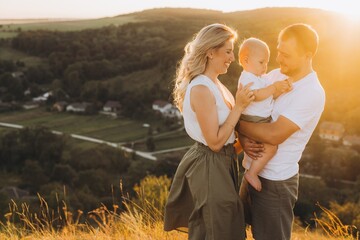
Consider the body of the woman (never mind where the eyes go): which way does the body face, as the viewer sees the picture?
to the viewer's right

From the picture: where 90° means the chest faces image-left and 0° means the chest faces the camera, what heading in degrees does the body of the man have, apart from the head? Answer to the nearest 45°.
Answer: approximately 90°

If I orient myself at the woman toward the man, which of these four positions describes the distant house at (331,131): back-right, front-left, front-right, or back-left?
front-left

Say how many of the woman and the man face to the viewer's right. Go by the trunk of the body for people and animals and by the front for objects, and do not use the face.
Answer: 1

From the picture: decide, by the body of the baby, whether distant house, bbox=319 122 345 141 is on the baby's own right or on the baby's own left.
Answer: on the baby's own left

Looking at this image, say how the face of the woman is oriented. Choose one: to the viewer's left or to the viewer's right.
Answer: to the viewer's right

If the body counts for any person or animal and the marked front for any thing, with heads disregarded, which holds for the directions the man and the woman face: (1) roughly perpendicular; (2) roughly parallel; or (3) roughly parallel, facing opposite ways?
roughly parallel, facing opposite ways

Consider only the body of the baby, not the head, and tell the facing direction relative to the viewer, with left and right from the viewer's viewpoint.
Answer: facing the viewer and to the right of the viewer

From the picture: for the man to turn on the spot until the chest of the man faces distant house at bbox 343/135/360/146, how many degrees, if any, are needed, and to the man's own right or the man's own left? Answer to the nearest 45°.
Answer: approximately 90° to the man's own right
